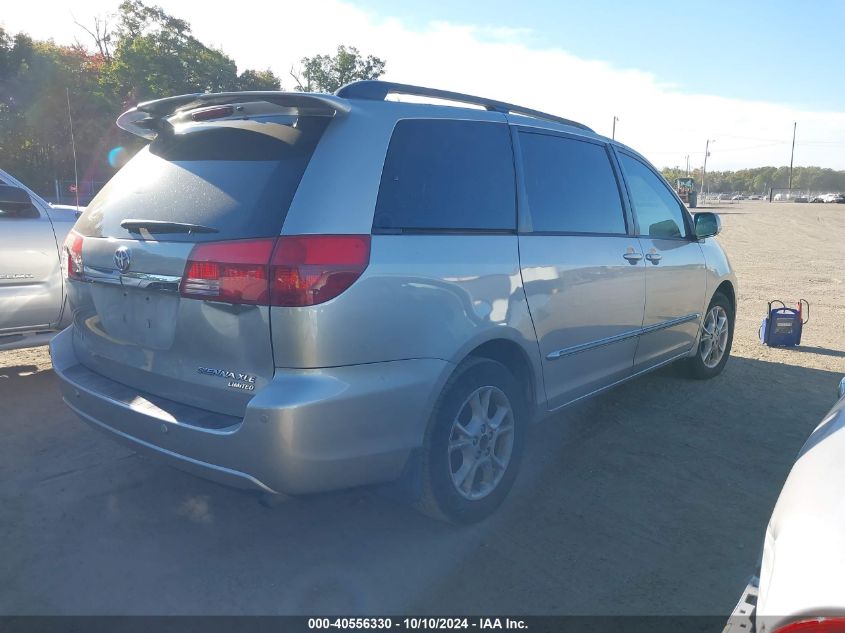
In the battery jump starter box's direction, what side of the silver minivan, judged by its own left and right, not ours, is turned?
front

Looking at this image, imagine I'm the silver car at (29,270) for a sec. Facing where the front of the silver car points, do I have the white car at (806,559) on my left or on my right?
on my right

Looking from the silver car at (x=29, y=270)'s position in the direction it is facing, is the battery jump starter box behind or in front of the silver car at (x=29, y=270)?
in front

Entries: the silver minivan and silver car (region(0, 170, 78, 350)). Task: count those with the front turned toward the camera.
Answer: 0

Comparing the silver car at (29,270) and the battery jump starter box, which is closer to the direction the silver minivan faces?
the battery jump starter box

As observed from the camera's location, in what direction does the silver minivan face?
facing away from the viewer and to the right of the viewer

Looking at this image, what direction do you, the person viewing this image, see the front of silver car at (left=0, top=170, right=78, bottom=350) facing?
facing to the right of the viewer

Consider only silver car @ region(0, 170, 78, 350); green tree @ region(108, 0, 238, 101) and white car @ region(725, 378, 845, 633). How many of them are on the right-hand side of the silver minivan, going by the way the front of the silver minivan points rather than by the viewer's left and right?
1

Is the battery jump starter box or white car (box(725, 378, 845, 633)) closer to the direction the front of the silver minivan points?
the battery jump starter box

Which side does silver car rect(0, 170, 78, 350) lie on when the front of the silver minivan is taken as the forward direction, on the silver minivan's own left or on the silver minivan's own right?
on the silver minivan's own left
